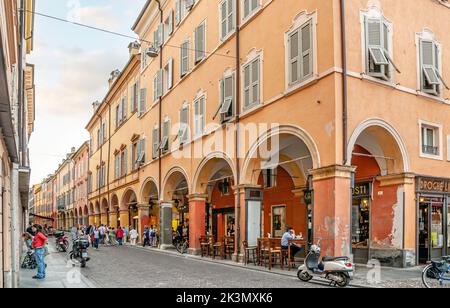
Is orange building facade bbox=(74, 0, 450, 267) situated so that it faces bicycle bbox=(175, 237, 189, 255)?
no

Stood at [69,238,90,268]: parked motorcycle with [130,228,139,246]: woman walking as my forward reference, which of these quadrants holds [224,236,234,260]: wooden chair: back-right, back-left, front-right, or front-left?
front-right

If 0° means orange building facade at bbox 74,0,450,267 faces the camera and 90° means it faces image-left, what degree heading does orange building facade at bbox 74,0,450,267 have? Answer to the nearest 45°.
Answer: approximately 45°

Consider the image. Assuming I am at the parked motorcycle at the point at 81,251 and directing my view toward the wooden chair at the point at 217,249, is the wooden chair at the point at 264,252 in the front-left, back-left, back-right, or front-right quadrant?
front-right
